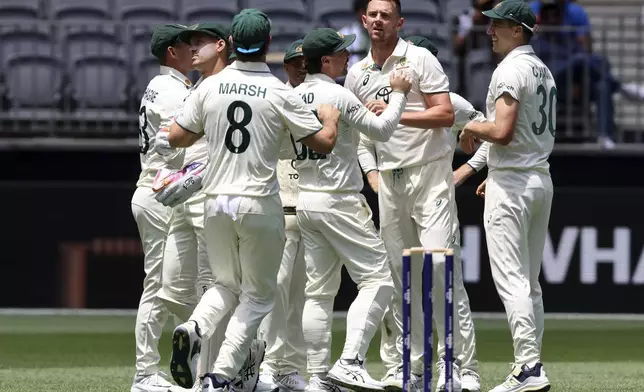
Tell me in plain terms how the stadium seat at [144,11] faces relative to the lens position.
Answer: facing the viewer

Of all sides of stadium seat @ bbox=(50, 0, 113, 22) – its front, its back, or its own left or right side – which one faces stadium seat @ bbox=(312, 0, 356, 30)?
left

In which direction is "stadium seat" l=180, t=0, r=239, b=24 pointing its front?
toward the camera

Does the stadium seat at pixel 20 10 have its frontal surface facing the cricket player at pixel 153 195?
yes

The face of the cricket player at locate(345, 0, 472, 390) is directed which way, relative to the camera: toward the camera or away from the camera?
toward the camera

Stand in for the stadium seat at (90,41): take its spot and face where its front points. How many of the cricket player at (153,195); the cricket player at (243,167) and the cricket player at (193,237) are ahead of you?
3

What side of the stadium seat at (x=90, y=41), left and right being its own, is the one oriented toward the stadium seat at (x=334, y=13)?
left

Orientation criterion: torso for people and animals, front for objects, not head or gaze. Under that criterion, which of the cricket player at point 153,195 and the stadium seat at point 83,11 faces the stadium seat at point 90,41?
the stadium seat at point 83,11

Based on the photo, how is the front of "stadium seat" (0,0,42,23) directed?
toward the camera

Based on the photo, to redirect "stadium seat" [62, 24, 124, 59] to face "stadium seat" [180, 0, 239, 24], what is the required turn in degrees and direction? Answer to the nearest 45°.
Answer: approximately 90° to its left

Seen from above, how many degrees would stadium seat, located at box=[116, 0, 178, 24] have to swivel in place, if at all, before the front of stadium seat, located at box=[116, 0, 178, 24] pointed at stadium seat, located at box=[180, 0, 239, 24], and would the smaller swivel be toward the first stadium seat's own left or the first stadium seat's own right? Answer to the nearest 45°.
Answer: approximately 90° to the first stadium seat's own left

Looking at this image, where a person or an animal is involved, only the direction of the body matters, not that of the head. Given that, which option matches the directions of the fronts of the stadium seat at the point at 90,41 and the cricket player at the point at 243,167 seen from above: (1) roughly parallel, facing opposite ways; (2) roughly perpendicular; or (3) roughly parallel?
roughly parallel, facing opposite ways

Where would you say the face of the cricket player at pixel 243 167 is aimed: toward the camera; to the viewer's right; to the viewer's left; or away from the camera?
away from the camera

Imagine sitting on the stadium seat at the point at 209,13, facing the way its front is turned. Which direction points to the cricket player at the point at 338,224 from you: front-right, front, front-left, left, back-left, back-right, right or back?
front

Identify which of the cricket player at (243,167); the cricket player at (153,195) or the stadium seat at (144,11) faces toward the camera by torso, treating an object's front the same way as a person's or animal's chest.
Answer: the stadium seat

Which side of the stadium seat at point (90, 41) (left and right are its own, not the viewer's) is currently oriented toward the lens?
front

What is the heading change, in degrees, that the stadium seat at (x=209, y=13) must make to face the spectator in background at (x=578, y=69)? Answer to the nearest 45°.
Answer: approximately 90° to its left

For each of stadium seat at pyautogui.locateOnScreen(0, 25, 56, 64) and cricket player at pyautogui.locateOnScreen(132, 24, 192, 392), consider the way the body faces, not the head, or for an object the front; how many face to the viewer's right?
1
